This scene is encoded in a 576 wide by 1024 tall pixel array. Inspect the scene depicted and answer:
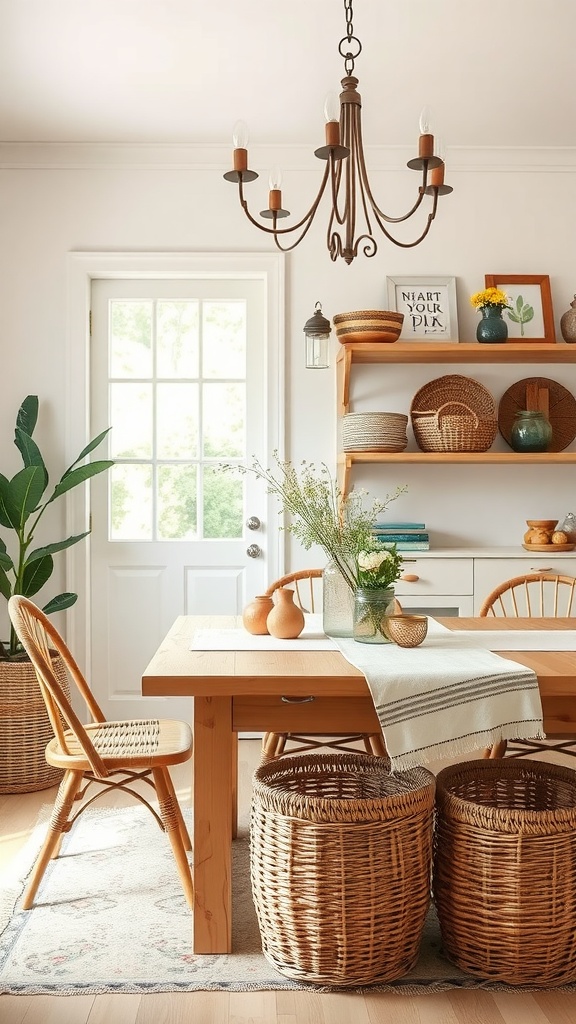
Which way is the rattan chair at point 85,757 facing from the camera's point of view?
to the viewer's right

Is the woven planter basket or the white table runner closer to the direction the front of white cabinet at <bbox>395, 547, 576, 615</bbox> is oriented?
the white table runner

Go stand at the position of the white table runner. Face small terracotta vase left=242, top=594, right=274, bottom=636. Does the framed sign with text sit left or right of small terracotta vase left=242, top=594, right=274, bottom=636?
right

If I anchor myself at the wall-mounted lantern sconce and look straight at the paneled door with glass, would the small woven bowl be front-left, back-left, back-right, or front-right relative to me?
back-left

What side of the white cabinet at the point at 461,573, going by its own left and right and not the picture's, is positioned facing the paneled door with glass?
right

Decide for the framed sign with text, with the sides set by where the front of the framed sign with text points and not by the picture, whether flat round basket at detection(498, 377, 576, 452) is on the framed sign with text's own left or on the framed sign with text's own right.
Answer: on the framed sign with text's own left

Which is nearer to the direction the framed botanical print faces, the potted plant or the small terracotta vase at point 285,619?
the small terracotta vase
